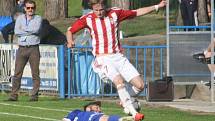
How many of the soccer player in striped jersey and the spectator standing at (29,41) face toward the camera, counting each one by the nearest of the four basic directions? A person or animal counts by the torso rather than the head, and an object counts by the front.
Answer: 2

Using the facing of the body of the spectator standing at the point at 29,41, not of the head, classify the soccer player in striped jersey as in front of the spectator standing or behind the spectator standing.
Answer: in front

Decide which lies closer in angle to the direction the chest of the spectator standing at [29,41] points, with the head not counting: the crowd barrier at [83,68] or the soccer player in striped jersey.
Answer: the soccer player in striped jersey

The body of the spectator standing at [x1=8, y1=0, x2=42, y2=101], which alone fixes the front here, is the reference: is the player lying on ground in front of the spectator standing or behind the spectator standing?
in front

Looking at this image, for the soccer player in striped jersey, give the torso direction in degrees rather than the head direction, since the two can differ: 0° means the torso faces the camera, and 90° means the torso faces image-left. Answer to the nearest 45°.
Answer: approximately 0°

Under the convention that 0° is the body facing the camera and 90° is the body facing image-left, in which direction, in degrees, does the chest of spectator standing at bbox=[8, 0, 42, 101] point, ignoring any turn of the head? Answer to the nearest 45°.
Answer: approximately 0°
